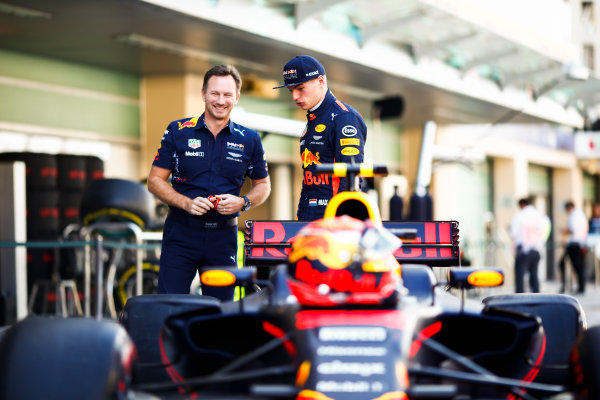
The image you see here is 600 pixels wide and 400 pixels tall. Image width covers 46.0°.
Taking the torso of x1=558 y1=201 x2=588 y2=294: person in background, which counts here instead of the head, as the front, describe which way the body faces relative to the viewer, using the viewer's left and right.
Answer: facing to the left of the viewer

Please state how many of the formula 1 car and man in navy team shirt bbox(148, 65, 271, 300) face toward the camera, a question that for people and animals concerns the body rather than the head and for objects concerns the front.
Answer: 2

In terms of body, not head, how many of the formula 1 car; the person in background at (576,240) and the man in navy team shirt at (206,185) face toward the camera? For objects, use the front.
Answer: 2

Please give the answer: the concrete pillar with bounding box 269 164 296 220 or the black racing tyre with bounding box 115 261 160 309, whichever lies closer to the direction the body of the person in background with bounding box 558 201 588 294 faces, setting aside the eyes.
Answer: the concrete pillar

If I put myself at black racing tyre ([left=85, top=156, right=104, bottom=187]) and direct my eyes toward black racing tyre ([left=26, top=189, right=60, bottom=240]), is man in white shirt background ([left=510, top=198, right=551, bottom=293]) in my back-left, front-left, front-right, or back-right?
back-left

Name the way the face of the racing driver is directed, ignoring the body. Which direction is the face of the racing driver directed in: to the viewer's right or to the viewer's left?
to the viewer's left

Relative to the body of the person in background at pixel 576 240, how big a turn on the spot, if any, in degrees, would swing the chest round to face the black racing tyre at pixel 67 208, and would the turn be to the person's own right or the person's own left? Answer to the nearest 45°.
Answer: approximately 45° to the person's own left

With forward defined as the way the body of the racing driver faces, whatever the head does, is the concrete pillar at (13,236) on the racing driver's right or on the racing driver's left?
on the racing driver's right
